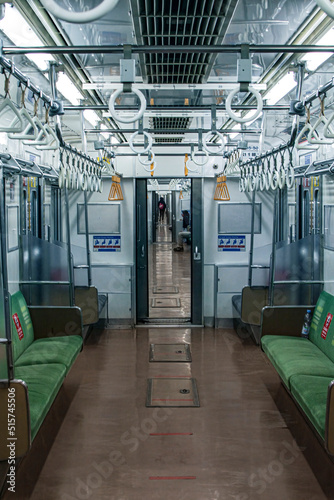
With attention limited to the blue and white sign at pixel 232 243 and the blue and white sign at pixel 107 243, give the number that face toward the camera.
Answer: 2

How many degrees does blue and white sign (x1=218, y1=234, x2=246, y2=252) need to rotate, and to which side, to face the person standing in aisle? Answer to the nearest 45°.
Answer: approximately 180°

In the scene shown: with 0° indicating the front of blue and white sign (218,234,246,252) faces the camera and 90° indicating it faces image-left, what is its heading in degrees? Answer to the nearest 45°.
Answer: approximately 0°

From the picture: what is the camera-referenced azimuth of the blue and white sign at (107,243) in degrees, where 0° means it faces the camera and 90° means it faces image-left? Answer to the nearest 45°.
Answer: approximately 0°

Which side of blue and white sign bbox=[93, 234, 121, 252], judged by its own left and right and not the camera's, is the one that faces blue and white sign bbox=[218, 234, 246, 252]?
left

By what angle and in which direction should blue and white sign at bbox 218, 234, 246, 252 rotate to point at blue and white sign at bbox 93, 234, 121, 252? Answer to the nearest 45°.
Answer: approximately 90° to its right
